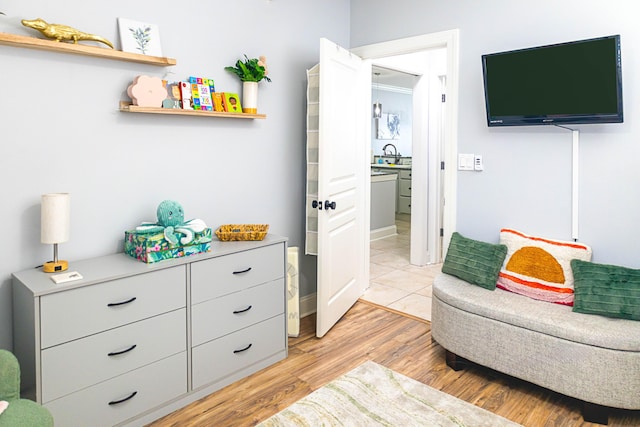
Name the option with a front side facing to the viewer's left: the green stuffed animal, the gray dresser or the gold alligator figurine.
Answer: the gold alligator figurine

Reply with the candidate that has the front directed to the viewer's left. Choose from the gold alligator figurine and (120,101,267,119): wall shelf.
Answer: the gold alligator figurine

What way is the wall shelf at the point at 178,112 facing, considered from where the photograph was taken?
facing the viewer and to the right of the viewer

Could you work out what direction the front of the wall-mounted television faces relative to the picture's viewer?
facing the viewer and to the left of the viewer

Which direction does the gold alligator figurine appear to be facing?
to the viewer's left

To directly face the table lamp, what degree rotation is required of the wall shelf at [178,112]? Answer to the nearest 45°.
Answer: approximately 90° to its right

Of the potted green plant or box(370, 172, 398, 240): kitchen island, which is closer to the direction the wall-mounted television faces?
the potted green plant

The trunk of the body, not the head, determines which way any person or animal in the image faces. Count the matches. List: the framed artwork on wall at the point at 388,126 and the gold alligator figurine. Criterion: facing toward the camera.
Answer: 1

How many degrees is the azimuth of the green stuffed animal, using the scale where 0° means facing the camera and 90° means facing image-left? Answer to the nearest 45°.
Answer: approximately 315°

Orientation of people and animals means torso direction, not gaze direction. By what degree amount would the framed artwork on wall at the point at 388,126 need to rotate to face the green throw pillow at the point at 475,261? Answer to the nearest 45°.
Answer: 0° — it already faces it

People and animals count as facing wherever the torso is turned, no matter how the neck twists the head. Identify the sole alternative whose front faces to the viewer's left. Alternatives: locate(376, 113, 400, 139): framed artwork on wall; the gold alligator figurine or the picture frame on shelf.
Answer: the gold alligator figurine

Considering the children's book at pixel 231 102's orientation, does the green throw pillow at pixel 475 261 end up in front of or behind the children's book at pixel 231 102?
in front

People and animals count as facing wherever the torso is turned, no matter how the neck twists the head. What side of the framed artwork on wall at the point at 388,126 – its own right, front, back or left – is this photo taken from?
front

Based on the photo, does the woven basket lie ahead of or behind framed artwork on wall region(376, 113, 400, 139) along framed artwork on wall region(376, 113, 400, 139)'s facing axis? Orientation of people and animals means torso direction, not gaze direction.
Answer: ahead
